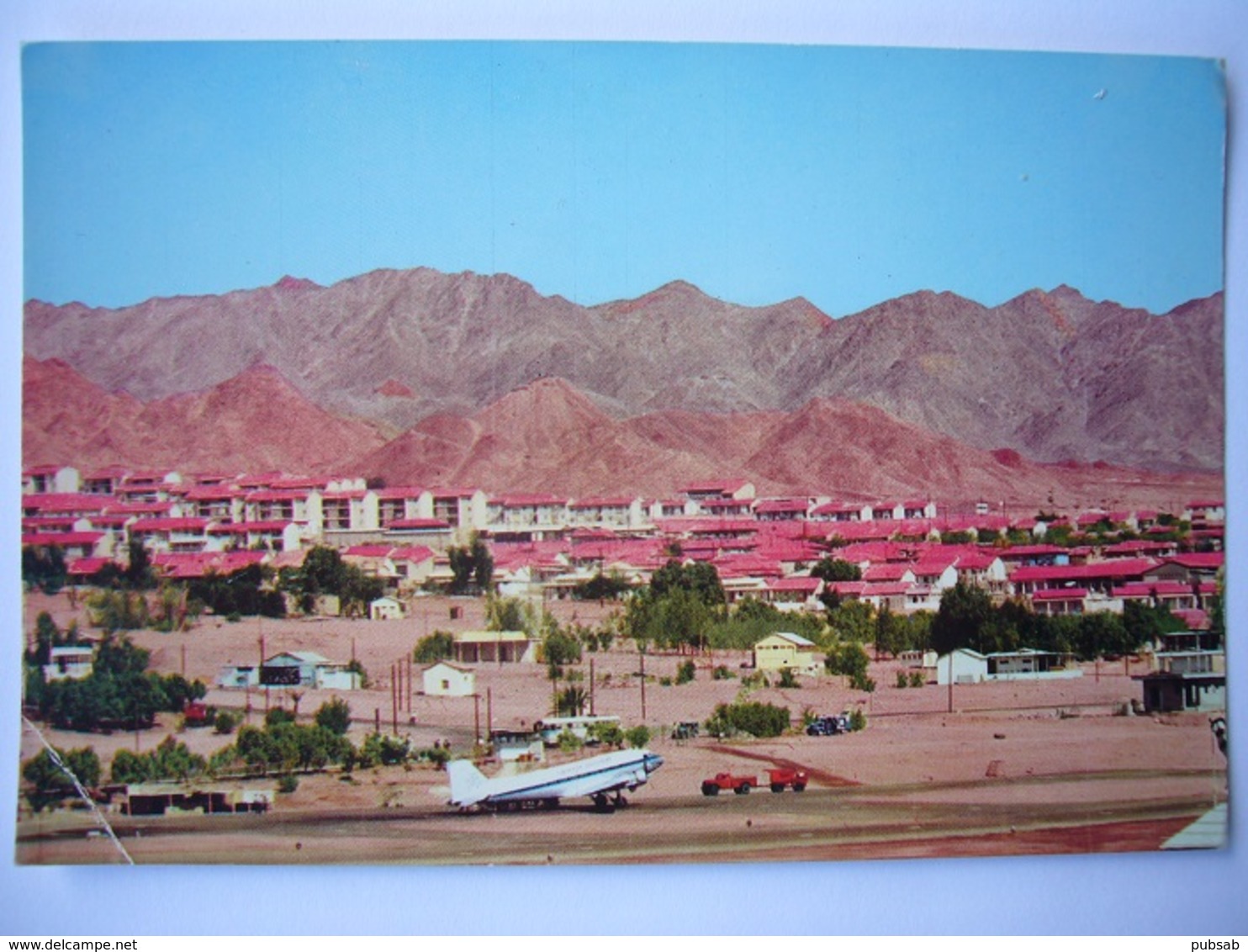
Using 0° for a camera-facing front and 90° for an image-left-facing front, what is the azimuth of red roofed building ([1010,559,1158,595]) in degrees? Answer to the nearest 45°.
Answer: approximately 0°

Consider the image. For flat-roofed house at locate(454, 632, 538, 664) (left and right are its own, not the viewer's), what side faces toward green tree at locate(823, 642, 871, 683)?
left

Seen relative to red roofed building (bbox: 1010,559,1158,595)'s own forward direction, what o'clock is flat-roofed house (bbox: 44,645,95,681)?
The flat-roofed house is roughly at 2 o'clock from the red roofed building.

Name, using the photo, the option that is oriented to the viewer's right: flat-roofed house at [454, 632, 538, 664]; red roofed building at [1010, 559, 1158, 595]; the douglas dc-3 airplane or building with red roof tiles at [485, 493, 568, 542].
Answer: the douglas dc-3 airplane

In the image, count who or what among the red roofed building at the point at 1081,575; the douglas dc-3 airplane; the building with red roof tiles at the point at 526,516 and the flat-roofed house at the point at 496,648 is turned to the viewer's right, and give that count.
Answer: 1

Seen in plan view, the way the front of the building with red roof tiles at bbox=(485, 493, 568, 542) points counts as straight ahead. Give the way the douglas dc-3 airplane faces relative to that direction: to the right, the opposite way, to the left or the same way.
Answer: to the left

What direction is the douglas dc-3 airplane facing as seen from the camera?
to the viewer's right

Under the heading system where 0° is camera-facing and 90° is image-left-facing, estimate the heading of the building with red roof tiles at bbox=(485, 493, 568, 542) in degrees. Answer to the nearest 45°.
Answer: approximately 0°

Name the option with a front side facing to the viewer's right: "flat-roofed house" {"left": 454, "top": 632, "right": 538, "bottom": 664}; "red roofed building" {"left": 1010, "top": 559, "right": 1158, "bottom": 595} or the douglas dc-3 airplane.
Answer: the douglas dc-3 airplane
